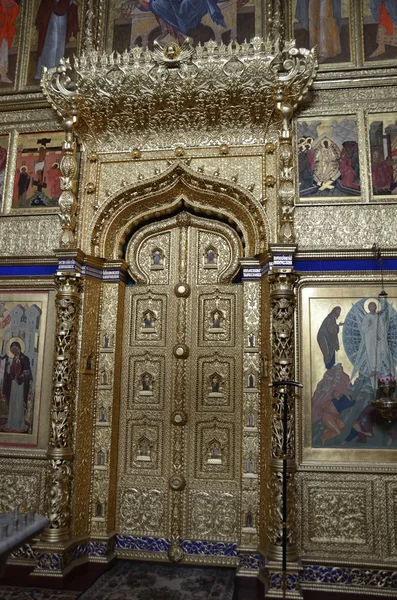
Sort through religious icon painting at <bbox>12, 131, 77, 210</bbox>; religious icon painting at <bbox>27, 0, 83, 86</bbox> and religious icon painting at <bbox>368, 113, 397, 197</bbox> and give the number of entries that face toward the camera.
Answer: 3

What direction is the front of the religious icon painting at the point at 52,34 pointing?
toward the camera

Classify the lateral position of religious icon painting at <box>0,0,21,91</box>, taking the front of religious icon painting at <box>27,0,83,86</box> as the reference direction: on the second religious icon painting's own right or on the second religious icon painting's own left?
on the second religious icon painting's own right

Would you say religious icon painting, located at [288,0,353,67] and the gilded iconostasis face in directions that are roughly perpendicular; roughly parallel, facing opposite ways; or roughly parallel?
roughly parallel

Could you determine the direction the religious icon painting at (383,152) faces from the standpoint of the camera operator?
facing the viewer

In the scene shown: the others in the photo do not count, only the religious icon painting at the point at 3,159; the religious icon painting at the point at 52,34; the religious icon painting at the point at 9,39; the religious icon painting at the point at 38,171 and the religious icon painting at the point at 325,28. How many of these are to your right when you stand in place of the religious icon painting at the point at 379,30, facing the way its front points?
5

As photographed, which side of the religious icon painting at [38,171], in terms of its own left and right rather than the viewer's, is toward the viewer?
front

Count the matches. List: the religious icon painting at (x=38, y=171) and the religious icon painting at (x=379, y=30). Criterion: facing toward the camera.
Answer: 2

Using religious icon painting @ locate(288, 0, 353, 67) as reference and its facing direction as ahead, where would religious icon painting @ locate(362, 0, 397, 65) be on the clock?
religious icon painting @ locate(362, 0, 397, 65) is roughly at 9 o'clock from religious icon painting @ locate(288, 0, 353, 67).

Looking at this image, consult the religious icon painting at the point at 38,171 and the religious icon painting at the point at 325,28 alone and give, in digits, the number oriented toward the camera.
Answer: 2
